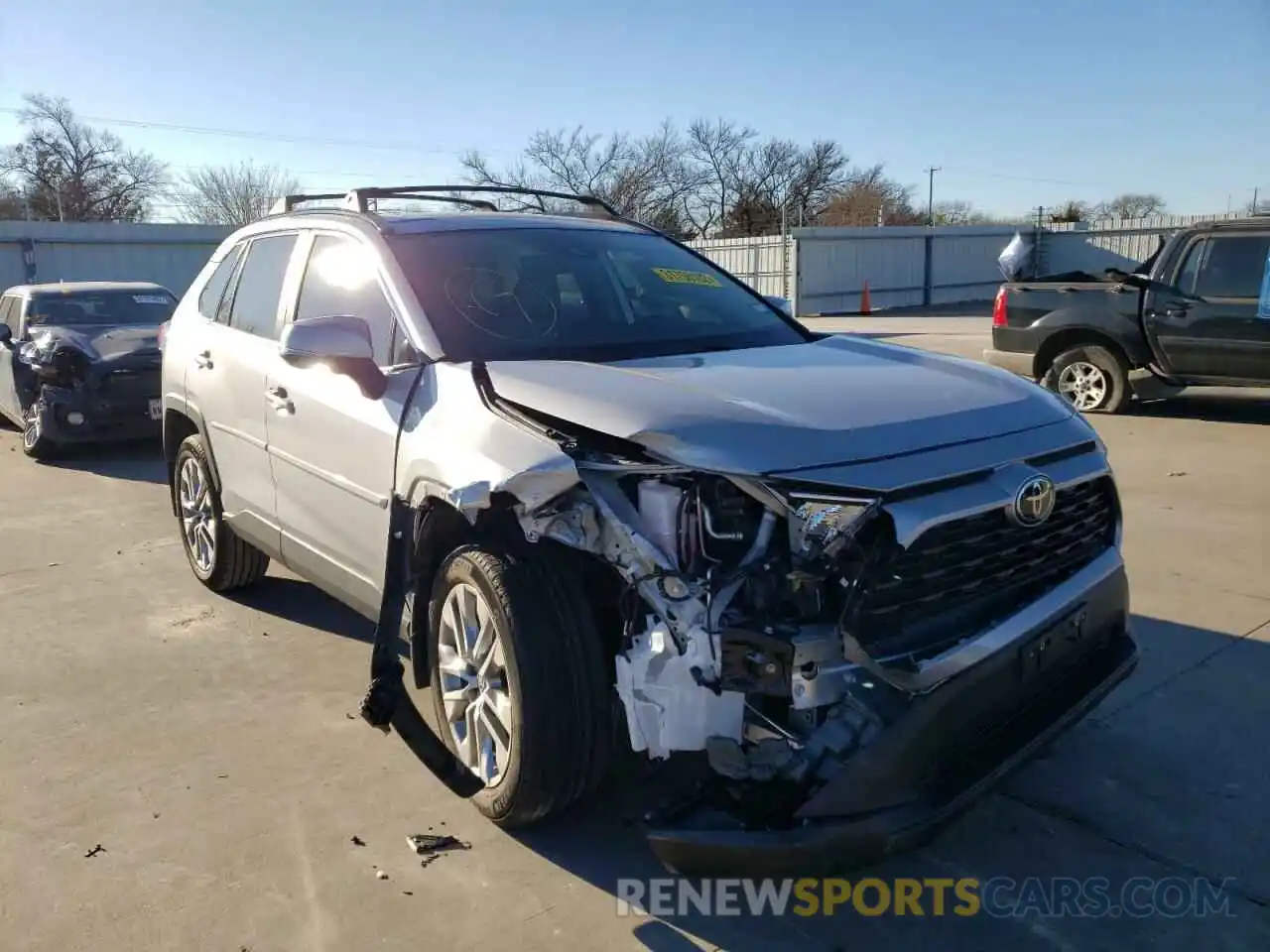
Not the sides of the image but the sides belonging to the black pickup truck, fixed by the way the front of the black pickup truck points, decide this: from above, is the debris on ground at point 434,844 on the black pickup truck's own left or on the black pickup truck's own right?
on the black pickup truck's own right

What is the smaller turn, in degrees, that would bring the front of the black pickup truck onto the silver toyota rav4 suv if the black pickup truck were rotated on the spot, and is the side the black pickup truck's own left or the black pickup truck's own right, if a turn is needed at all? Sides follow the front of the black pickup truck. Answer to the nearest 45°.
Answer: approximately 90° to the black pickup truck's own right

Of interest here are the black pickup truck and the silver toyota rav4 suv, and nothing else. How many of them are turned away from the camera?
0

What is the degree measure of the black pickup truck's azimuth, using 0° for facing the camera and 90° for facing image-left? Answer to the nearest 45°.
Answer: approximately 270°

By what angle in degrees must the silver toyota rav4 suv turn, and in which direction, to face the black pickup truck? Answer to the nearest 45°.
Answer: approximately 90° to its left

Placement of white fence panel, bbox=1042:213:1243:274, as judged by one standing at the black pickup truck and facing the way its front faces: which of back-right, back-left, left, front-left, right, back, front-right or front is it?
left

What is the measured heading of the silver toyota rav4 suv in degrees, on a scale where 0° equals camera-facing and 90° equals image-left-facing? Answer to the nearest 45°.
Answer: approximately 315°
